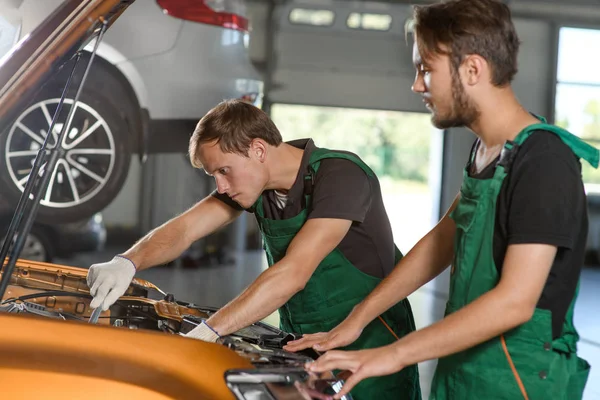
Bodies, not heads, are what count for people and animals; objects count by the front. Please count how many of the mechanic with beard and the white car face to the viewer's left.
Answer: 2

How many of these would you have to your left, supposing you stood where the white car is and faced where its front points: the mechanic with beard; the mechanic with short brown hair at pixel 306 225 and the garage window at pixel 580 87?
2

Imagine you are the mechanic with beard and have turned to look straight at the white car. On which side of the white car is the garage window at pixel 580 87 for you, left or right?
right

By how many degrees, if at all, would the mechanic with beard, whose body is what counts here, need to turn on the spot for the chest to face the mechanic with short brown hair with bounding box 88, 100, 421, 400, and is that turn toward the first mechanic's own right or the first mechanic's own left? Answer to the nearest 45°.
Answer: approximately 45° to the first mechanic's own right

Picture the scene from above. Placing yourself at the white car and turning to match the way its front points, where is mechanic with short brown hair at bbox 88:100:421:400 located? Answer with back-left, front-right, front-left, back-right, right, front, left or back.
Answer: left

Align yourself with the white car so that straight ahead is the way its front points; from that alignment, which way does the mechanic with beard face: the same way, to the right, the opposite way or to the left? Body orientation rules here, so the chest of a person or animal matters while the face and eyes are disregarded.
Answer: the same way

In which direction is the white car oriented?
to the viewer's left

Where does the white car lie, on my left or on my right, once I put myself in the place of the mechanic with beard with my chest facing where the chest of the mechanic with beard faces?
on my right

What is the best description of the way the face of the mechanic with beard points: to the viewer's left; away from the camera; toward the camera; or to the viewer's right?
to the viewer's left

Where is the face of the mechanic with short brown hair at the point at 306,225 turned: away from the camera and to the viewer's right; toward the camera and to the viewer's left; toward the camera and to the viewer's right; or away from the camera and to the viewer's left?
toward the camera and to the viewer's left

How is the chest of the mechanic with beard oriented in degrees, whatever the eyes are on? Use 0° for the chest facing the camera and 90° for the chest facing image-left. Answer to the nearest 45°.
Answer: approximately 90°

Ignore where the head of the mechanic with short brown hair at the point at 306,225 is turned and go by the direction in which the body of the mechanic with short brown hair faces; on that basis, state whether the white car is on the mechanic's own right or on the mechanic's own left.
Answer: on the mechanic's own right
